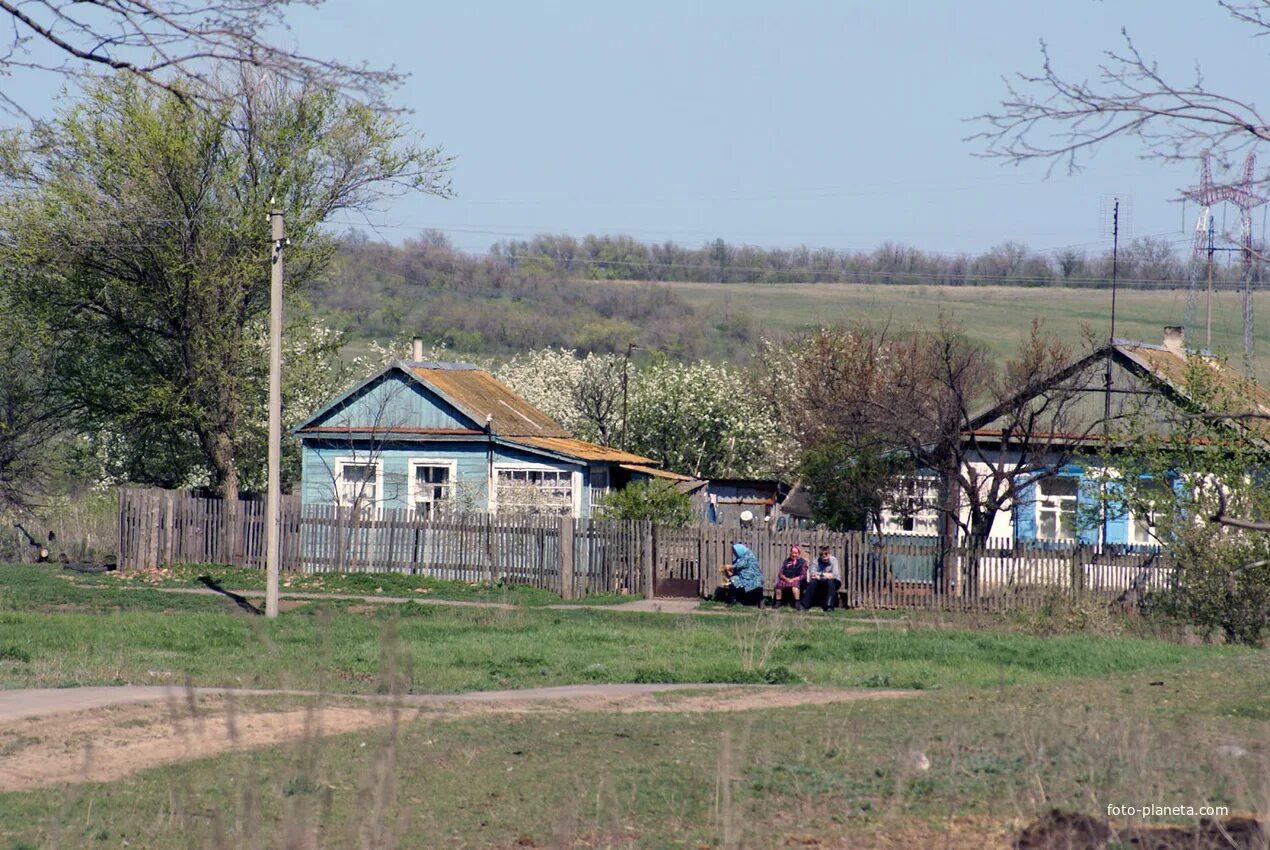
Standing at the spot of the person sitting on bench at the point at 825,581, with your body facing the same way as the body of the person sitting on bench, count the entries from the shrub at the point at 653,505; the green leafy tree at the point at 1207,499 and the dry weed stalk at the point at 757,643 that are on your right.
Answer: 1

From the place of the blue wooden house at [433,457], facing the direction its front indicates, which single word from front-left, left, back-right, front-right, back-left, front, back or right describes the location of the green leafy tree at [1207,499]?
front-left

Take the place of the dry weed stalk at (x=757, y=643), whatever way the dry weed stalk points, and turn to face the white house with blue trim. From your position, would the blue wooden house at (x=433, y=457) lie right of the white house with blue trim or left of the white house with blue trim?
left

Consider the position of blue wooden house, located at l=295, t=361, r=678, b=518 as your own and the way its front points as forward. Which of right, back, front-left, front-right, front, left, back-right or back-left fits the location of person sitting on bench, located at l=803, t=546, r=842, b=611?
front-left

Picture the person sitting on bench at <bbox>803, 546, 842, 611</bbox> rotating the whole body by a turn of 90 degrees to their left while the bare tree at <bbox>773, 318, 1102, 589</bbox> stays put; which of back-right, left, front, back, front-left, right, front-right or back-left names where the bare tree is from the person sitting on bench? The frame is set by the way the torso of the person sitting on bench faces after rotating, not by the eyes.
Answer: left

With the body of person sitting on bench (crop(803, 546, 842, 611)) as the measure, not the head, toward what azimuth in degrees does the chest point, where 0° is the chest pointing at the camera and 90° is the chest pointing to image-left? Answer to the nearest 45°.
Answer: approximately 45°

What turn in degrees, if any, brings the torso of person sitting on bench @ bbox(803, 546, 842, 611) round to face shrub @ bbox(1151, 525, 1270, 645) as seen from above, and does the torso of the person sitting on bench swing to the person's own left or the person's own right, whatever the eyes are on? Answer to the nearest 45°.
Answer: approximately 90° to the person's own left

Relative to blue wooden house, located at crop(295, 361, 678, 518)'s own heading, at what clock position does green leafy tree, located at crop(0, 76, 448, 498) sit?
The green leafy tree is roughly at 3 o'clock from the blue wooden house.

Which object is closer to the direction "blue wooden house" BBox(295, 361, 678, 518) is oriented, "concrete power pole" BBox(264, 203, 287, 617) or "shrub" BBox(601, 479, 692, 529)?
the concrete power pole

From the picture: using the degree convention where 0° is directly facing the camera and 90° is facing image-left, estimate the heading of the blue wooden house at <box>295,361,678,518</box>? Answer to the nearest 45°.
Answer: approximately 0°
